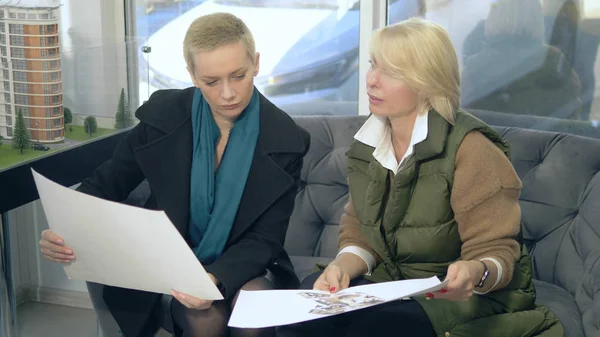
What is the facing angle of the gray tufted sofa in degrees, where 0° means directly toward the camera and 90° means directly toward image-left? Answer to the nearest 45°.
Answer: approximately 0°
